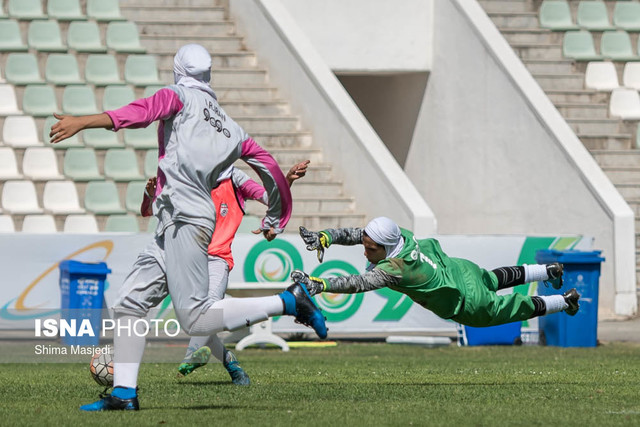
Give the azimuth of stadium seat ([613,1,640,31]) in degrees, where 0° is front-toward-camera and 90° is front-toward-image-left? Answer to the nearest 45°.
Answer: approximately 0°

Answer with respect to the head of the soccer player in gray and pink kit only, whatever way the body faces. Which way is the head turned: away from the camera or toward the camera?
away from the camera

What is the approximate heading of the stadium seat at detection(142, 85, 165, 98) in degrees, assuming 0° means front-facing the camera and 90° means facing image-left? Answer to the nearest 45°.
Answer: approximately 0°

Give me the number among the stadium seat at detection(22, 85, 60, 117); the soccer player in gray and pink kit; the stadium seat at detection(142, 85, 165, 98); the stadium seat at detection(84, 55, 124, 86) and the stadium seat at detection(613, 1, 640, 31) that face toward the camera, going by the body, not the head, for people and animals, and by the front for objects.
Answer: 4

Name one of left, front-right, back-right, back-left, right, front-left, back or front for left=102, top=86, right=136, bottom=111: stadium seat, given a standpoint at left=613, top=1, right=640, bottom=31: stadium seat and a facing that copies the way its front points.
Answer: front-right

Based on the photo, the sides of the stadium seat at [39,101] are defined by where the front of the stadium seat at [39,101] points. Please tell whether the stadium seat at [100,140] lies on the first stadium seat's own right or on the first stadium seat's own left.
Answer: on the first stadium seat's own left

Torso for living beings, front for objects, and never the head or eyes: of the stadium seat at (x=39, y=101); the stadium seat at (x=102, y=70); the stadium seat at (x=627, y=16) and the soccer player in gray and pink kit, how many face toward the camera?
3
